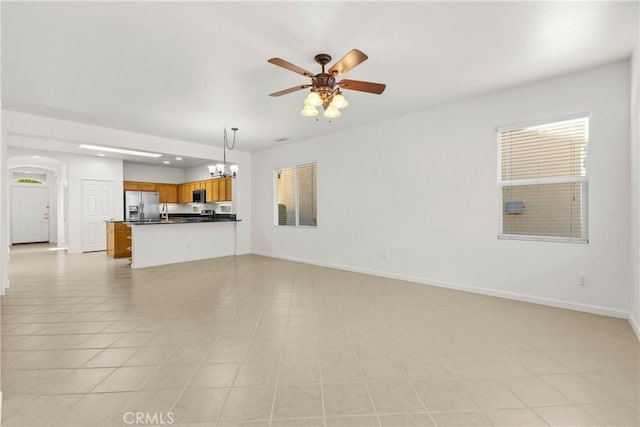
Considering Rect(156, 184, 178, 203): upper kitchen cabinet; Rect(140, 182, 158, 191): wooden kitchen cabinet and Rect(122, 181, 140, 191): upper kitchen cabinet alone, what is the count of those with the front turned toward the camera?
3

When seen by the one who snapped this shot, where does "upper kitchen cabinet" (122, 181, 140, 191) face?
facing the viewer

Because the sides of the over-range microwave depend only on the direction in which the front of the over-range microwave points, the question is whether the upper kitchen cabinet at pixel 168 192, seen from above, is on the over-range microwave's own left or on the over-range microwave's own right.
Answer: on the over-range microwave's own right

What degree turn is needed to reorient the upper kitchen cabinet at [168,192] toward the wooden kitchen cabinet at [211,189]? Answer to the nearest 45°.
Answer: approximately 45° to its left

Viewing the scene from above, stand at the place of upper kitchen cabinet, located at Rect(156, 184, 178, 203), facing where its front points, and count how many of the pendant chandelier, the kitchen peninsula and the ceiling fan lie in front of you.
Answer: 3

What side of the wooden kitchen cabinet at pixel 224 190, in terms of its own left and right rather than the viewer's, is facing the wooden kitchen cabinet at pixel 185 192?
right

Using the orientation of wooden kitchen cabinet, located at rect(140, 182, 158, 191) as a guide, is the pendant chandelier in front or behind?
in front

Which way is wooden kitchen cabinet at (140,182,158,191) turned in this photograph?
toward the camera

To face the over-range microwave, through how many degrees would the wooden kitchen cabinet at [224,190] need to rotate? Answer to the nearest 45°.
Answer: approximately 90° to its right

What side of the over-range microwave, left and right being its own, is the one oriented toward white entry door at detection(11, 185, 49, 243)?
right

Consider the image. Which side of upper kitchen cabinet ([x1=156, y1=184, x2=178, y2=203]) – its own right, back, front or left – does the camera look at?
front

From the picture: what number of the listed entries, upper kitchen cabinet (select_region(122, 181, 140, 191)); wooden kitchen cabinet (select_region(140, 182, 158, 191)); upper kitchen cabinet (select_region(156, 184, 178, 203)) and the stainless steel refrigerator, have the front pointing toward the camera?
4

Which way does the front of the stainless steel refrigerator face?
toward the camera

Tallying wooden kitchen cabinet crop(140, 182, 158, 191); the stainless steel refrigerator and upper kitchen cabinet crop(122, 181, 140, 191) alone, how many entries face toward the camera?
3

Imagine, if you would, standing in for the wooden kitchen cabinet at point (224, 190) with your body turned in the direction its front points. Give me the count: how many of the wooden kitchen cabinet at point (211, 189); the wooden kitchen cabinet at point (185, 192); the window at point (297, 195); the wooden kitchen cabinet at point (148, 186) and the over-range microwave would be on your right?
4

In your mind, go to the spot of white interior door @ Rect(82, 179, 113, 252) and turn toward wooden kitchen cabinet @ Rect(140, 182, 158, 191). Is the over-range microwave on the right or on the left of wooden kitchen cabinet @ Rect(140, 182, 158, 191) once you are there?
right
